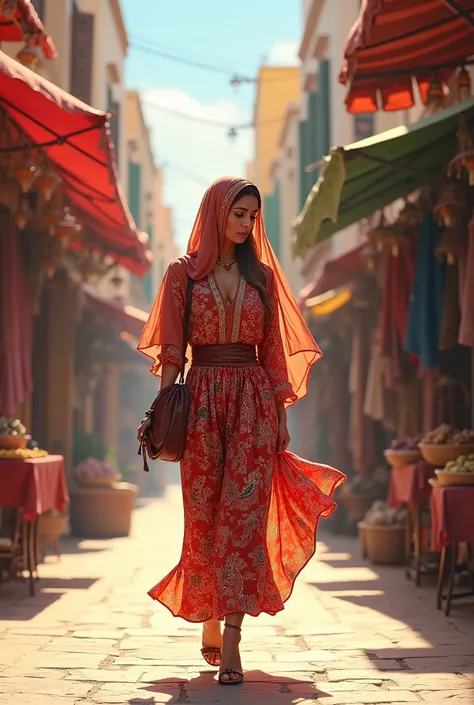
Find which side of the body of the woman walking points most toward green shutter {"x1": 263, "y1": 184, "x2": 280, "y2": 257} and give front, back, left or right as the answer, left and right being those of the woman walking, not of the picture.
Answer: back

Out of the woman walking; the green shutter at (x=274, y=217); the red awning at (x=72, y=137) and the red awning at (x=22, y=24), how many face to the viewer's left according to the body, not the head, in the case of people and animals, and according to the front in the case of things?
1

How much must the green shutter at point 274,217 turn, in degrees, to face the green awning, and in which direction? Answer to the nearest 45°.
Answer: approximately 90° to its left

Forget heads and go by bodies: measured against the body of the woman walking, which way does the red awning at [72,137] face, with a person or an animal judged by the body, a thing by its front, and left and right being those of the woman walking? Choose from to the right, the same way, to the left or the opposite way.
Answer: to the left

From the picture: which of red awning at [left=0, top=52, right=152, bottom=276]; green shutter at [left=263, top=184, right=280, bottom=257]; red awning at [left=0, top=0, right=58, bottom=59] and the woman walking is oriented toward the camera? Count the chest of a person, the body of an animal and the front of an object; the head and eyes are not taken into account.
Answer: the woman walking

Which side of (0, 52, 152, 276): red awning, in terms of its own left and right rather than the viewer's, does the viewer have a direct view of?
right

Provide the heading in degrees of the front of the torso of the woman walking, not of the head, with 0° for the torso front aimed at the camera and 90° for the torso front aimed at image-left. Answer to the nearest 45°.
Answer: approximately 0°

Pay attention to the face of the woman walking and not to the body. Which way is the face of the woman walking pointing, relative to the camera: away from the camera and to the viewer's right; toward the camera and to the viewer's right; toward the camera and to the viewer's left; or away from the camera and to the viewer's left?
toward the camera and to the viewer's right

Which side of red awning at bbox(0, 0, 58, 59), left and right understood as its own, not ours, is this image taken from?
right

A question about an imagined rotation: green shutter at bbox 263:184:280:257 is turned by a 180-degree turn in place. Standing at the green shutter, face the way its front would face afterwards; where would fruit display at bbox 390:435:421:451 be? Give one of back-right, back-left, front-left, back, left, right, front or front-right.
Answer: right

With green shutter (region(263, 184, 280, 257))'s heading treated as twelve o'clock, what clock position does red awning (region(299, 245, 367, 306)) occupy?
The red awning is roughly at 9 o'clock from the green shutter.

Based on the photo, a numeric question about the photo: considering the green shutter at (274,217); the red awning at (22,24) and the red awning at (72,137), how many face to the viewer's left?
1

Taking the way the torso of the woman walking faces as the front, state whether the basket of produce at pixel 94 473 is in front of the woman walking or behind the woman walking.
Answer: behind

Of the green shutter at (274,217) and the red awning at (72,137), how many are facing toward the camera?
0

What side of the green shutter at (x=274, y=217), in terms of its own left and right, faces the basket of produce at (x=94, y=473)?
left
